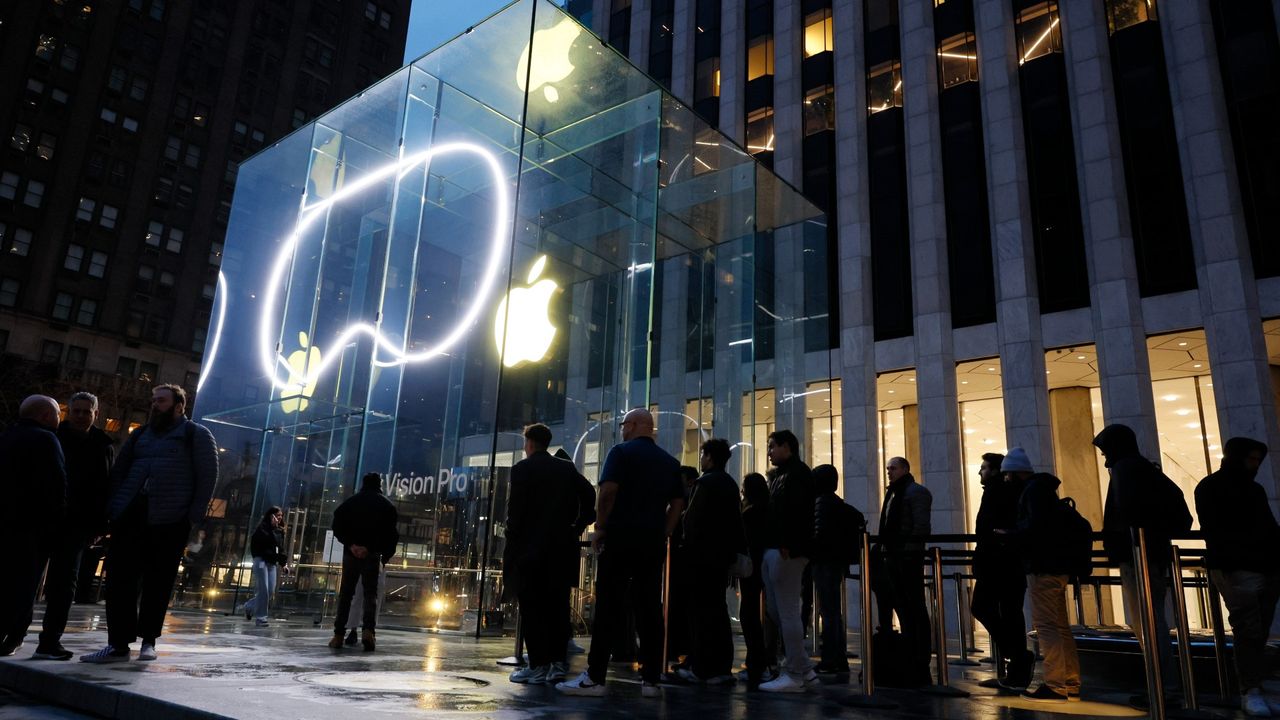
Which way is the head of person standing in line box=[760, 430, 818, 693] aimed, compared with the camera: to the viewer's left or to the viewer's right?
to the viewer's left

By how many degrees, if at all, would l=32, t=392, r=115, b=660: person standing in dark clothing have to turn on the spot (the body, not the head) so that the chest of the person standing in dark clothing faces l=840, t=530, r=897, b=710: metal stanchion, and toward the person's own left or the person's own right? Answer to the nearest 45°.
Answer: approximately 90° to the person's own left

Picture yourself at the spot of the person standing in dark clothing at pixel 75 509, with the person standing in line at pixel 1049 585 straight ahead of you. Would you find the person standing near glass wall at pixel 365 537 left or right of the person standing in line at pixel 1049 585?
left

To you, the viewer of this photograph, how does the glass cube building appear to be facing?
facing the viewer and to the left of the viewer

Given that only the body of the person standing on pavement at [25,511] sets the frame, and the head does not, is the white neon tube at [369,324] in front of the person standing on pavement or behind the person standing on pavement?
in front

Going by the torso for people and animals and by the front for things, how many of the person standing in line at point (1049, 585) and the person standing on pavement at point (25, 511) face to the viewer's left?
1

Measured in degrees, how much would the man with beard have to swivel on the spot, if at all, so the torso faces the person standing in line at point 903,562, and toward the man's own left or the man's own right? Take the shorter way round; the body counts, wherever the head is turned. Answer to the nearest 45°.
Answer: approximately 135° to the man's own left

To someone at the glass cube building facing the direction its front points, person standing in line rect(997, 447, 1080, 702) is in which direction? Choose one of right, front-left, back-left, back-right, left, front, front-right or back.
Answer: left

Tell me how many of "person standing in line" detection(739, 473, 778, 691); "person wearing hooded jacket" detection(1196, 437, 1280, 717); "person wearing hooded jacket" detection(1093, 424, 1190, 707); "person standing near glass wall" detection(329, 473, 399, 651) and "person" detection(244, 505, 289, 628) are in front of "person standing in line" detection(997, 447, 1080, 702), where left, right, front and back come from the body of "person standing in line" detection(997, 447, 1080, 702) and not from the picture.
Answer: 3

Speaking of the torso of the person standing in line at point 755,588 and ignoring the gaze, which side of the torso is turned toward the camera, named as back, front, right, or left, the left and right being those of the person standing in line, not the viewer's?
left

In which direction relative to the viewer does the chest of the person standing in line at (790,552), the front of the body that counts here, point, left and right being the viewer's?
facing to the left of the viewer

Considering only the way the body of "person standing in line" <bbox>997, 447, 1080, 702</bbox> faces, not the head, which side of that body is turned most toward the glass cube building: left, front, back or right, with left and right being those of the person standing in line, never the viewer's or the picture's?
front

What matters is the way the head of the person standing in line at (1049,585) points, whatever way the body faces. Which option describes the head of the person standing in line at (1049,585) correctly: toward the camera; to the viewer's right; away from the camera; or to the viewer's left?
to the viewer's left

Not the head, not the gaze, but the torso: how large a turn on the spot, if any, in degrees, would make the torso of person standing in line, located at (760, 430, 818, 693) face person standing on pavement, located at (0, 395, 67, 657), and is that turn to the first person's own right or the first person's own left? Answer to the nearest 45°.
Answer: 0° — they already face them
